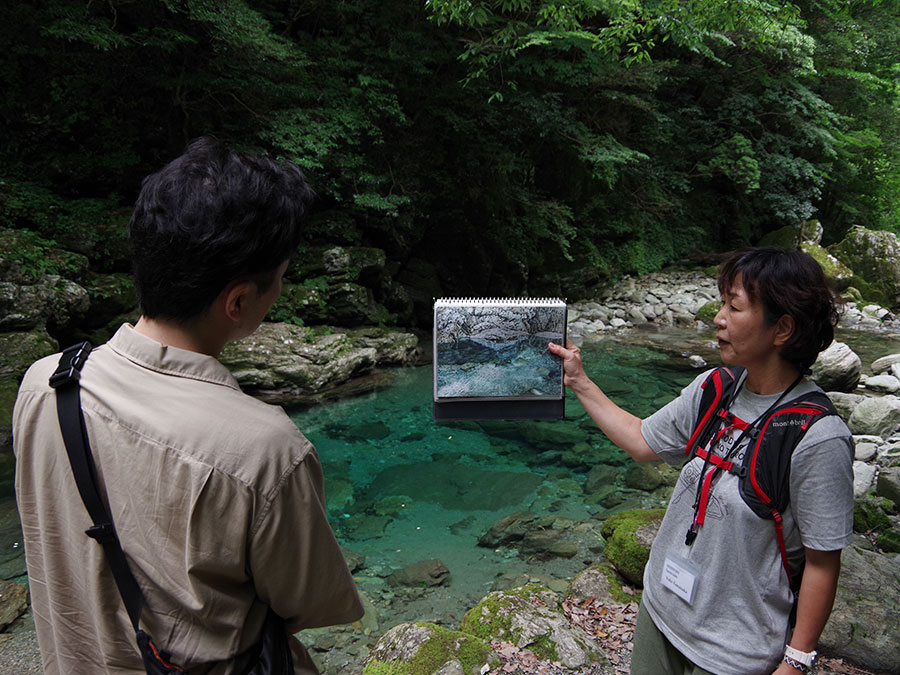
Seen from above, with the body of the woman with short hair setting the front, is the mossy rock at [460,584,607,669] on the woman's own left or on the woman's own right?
on the woman's own right

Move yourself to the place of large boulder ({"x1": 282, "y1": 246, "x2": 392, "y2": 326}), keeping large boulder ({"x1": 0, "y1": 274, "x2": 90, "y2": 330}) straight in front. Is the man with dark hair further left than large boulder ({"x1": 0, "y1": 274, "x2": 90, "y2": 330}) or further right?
left

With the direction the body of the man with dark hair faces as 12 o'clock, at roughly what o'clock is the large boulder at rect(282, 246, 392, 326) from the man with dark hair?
The large boulder is roughly at 11 o'clock from the man with dark hair.

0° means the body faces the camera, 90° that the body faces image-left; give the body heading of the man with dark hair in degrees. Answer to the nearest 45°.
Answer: approximately 225°

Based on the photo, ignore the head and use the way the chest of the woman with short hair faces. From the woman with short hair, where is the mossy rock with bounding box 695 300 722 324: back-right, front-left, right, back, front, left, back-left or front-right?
back-right

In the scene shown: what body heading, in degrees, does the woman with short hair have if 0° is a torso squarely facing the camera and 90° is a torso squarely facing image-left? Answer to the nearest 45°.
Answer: approximately 45°

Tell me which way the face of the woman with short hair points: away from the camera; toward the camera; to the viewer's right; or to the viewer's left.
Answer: to the viewer's left

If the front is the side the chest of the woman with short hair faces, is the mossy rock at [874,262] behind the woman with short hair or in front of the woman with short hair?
behind

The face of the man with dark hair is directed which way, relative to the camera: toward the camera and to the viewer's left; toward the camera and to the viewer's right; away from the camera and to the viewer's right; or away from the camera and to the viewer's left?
away from the camera and to the viewer's right
